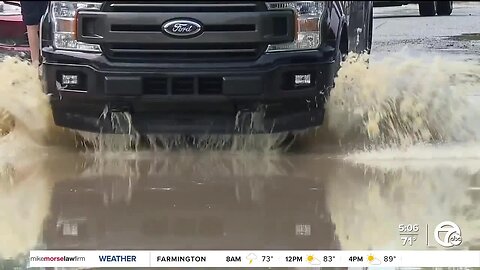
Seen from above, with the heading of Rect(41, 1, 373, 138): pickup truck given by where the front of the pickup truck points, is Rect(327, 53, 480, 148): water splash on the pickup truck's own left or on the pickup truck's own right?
on the pickup truck's own left

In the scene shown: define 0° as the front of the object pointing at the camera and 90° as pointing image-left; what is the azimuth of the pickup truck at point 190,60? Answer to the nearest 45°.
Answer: approximately 0°
